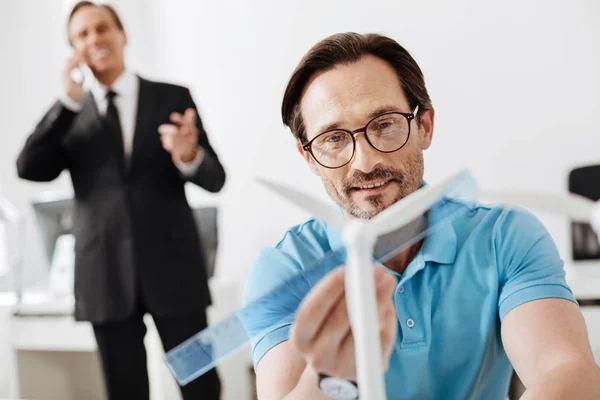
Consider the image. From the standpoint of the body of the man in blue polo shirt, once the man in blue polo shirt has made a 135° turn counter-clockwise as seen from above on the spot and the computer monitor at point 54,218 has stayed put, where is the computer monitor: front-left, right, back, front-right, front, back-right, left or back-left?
left

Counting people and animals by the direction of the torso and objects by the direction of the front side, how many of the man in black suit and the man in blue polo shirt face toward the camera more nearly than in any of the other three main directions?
2

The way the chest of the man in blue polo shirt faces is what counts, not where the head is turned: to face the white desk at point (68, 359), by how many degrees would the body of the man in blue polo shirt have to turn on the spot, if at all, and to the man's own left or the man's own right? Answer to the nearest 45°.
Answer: approximately 135° to the man's own right

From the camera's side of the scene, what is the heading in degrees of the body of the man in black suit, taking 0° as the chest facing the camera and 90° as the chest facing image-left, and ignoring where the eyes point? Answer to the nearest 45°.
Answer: approximately 0°

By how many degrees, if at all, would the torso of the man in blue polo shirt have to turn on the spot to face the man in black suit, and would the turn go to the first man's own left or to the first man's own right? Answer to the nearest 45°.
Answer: approximately 135° to the first man's own right

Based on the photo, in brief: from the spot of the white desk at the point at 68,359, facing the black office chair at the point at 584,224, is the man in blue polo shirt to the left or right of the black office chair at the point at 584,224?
right
